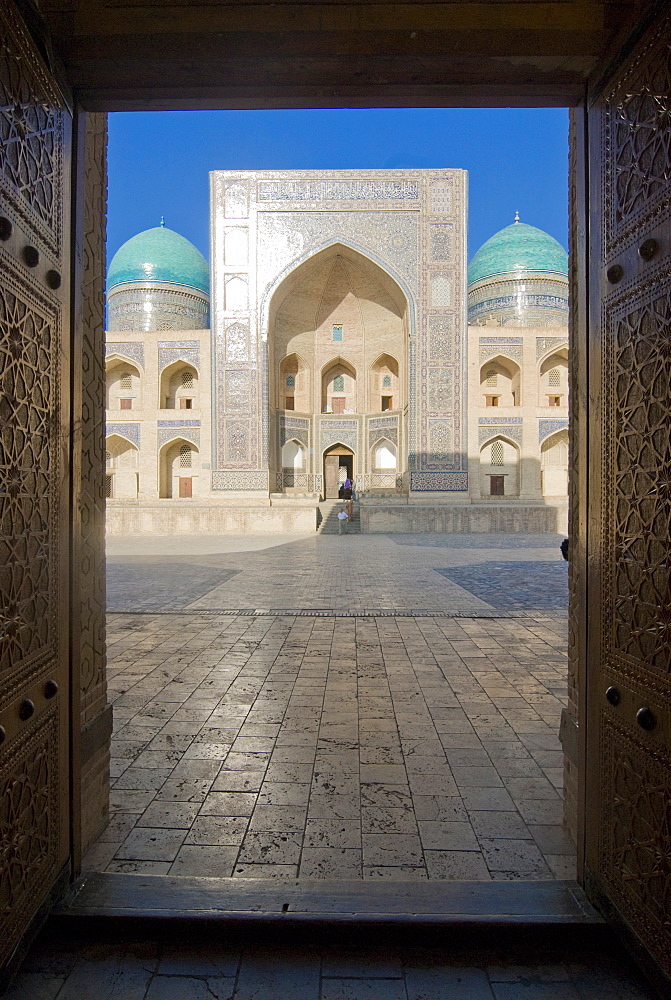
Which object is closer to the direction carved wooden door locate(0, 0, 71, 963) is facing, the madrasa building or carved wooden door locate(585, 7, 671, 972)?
the carved wooden door

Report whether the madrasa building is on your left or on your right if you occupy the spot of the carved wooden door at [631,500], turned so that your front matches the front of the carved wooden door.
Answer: on your right

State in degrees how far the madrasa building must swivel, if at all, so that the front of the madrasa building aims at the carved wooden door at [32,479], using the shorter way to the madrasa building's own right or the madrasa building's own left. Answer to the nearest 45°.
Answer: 0° — it already faces it

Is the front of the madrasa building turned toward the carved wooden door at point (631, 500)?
yes

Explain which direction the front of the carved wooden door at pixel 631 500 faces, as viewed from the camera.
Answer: facing to the left of the viewer

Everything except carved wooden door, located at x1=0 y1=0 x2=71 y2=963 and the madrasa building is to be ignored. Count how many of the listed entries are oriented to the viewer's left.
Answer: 0

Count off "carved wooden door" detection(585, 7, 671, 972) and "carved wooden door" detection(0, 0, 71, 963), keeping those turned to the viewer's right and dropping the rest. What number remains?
1

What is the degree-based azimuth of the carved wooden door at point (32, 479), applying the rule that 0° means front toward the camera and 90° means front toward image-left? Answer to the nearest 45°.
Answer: approximately 270°

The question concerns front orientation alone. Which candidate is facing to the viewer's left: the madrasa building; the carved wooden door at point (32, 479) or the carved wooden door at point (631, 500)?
the carved wooden door at point (631, 500)
